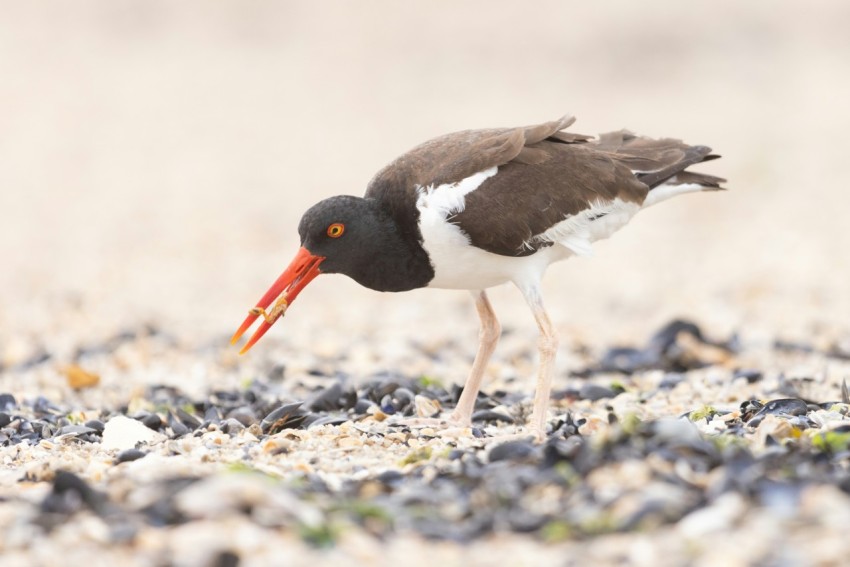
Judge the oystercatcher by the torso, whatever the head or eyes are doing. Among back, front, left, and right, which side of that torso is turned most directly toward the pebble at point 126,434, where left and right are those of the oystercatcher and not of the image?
front

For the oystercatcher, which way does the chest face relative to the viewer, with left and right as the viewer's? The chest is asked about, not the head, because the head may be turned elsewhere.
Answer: facing to the left of the viewer

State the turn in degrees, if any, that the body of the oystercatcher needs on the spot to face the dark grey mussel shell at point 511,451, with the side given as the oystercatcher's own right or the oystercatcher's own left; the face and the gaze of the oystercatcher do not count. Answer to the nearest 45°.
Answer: approximately 90° to the oystercatcher's own left

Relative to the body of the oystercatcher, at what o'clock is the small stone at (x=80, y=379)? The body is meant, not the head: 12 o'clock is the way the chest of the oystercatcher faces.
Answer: The small stone is roughly at 1 o'clock from the oystercatcher.

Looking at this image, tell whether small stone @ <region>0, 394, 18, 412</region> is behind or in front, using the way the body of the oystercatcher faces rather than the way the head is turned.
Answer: in front

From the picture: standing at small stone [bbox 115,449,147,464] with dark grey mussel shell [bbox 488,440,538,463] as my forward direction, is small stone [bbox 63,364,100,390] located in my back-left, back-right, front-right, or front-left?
back-left

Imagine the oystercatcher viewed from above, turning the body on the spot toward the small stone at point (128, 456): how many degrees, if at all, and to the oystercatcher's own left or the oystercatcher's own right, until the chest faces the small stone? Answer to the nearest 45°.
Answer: approximately 45° to the oystercatcher's own left
